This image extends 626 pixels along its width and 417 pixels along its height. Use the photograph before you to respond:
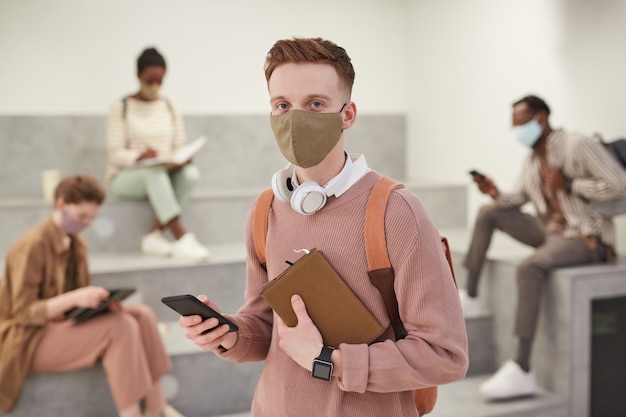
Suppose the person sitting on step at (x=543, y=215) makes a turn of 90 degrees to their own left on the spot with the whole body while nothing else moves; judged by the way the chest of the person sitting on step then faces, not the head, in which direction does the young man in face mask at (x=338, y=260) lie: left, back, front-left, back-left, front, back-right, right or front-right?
front-right

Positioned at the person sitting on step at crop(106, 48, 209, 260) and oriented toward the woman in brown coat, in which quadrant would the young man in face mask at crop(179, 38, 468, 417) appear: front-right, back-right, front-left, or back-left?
front-left

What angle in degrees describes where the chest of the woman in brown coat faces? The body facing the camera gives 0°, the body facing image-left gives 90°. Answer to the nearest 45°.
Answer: approximately 315°

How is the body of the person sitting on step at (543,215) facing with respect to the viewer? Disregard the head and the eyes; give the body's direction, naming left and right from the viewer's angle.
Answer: facing the viewer and to the left of the viewer

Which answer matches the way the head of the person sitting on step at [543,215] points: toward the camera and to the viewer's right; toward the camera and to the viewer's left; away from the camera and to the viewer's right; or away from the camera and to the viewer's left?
toward the camera and to the viewer's left

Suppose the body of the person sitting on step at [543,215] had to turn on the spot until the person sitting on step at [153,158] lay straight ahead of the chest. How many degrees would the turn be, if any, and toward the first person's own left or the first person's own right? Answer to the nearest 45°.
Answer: approximately 45° to the first person's own right

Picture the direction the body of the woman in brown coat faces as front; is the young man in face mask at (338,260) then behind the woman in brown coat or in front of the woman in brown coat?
in front
